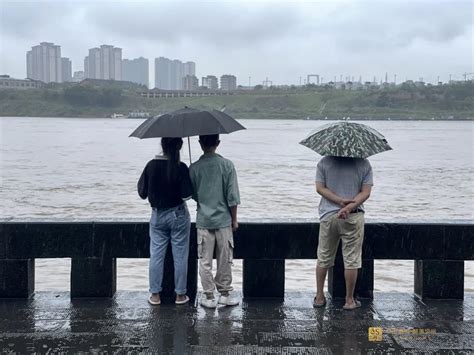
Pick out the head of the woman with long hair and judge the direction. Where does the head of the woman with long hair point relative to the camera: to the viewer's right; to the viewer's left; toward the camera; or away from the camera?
away from the camera

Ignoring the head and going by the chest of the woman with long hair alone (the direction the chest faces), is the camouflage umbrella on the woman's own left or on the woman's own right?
on the woman's own right

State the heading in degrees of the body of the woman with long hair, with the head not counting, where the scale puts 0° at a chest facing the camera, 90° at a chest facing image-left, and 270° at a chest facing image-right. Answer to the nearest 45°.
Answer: approximately 180°

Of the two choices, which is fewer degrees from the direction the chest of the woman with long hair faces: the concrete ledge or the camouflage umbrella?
the concrete ledge
